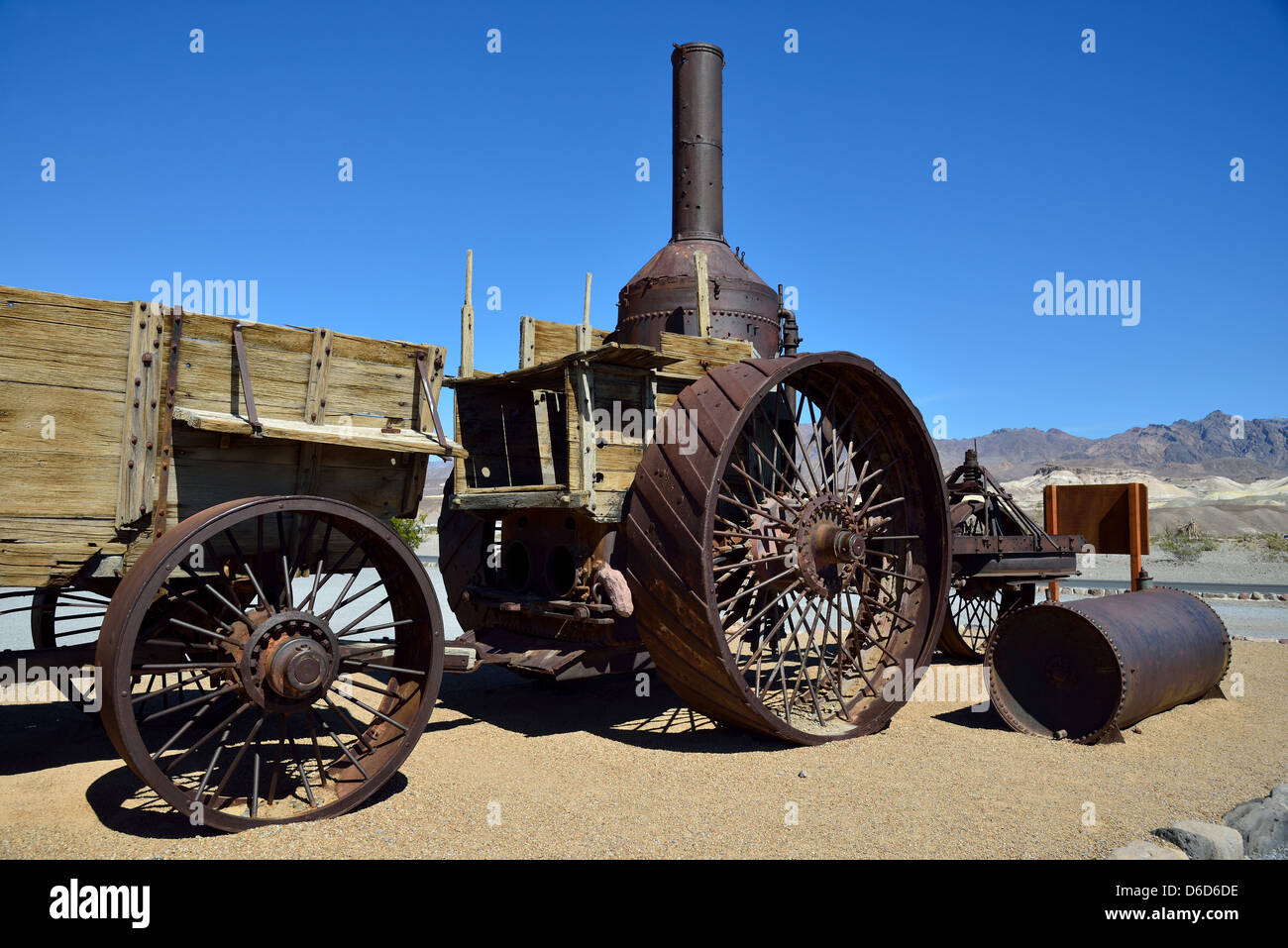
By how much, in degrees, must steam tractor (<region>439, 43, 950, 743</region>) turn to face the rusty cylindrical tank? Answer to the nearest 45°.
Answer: approximately 45° to its right

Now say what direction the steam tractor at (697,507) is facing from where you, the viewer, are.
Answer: facing away from the viewer and to the right of the viewer

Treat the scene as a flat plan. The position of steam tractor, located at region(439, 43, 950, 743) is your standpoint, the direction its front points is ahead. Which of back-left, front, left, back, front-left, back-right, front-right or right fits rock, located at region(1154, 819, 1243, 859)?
right

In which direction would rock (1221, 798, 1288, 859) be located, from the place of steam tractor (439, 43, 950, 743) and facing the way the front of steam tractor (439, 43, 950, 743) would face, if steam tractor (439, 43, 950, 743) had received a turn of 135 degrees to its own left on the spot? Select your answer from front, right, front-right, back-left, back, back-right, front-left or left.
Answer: back-left

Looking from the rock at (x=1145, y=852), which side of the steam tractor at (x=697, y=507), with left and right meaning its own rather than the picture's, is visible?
right

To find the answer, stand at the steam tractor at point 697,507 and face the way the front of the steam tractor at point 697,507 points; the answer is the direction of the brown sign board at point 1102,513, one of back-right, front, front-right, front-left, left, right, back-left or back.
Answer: front

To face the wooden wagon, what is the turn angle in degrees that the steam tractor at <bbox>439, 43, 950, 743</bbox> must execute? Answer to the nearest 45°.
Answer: approximately 180°
